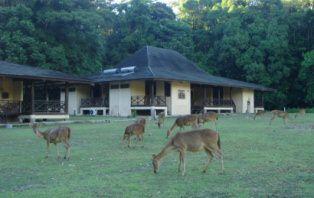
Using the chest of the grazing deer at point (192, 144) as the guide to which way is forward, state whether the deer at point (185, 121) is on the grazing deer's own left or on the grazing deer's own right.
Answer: on the grazing deer's own right

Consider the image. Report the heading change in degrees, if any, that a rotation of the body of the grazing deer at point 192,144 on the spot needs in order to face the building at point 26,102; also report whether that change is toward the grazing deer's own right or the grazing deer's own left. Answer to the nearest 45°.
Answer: approximately 45° to the grazing deer's own right

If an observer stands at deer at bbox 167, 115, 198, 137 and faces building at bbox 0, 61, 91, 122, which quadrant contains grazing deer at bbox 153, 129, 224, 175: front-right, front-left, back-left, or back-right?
back-left

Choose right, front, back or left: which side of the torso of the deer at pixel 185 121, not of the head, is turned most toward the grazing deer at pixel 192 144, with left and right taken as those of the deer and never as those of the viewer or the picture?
left

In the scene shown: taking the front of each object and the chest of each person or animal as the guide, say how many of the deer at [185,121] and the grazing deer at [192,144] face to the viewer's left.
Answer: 2

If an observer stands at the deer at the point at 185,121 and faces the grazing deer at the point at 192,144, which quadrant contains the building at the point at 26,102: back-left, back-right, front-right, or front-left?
back-right

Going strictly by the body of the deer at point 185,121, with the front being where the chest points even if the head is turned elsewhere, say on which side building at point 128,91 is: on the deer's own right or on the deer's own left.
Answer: on the deer's own right

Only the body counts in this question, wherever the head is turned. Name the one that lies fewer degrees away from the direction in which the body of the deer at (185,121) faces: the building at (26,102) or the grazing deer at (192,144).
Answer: the building

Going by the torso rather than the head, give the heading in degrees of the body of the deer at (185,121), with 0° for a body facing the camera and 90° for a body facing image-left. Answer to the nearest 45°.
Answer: approximately 90°

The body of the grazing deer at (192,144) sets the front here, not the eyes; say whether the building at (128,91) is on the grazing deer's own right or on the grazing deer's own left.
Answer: on the grazing deer's own right

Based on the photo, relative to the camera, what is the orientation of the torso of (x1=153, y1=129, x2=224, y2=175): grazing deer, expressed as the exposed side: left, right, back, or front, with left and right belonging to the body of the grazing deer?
left
